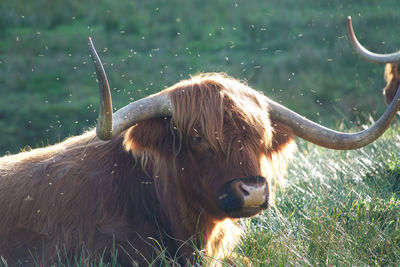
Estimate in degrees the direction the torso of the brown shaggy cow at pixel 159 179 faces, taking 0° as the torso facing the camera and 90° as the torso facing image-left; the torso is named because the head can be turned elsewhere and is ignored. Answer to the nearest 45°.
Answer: approximately 315°
